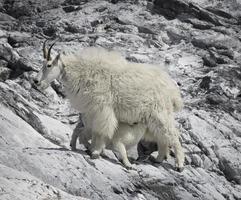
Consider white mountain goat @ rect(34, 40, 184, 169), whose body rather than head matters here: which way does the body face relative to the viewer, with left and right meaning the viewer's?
facing to the left of the viewer
